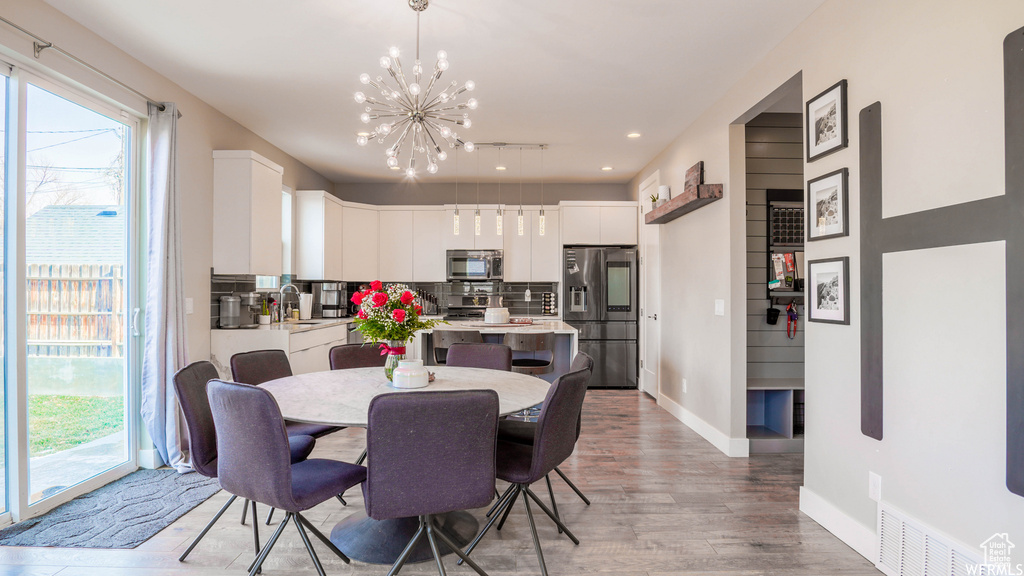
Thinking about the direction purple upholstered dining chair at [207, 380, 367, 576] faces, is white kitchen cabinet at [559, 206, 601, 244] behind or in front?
in front

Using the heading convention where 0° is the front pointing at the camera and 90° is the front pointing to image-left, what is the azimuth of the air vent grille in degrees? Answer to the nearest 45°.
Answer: approximately 45°

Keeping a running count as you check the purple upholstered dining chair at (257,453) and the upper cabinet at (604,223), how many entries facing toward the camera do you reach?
1

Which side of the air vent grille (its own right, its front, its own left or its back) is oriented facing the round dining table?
front

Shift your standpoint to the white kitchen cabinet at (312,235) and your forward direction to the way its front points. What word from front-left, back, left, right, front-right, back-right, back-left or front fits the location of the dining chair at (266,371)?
right

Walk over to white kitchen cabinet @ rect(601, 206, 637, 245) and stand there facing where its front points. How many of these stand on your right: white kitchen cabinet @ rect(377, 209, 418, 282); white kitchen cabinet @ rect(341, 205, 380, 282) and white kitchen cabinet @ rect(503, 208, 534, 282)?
3

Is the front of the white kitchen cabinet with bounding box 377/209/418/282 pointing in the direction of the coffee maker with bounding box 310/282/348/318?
no

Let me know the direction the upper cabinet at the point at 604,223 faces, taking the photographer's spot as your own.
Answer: facing the viewer

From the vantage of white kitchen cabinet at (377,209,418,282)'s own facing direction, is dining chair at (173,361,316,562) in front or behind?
in front

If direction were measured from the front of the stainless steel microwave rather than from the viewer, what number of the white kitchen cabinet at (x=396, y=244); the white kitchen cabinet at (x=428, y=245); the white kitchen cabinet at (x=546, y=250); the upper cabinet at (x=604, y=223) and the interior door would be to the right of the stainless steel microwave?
2

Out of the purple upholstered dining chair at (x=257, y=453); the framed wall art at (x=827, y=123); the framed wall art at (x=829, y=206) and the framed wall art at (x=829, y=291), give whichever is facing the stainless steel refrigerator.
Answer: the purple upholstered dining chair

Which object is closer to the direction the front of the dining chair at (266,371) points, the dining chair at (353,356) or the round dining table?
the round dining table

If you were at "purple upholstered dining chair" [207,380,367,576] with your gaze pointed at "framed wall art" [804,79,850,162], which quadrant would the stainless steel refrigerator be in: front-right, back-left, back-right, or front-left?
front-left

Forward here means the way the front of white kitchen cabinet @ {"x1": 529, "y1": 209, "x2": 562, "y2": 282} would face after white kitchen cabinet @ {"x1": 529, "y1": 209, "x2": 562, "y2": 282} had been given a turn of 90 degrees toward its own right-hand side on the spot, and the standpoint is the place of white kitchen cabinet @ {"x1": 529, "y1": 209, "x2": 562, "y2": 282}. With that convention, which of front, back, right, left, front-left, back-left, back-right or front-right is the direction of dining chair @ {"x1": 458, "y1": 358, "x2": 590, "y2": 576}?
left

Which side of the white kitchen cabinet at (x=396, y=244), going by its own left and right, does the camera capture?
front

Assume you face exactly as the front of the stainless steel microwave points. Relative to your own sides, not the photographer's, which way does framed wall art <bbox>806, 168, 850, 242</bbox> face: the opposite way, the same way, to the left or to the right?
to the right

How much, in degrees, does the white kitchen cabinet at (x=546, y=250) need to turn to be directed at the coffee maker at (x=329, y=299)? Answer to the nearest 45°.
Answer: approximately 90° to its right

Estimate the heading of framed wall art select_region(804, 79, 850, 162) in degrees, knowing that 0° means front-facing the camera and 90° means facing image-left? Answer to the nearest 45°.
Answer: approximately 45°
